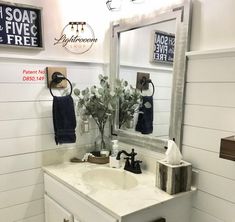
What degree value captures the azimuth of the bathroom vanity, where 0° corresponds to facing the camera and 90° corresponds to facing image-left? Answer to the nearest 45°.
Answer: approximately 45°

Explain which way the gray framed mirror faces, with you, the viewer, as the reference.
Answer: facing the viewer and to the left of the viewer

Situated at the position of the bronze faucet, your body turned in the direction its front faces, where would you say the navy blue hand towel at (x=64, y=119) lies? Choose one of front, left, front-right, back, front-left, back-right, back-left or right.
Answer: front-right

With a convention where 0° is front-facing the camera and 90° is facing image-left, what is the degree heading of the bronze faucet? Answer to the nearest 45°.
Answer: approximately 45°

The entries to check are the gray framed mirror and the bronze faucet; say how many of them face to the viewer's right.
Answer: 0
